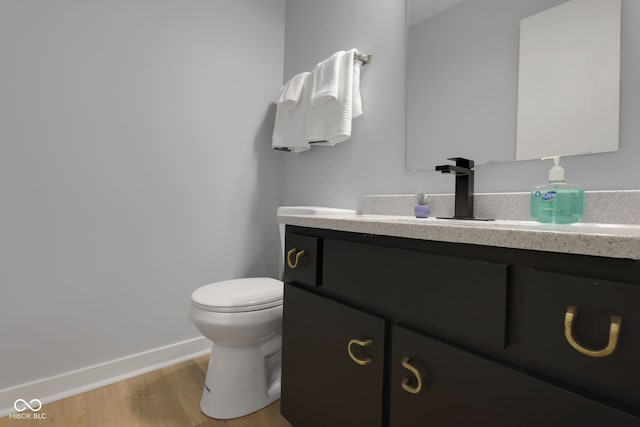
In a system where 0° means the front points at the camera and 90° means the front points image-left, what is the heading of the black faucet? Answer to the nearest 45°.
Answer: approximately 45°

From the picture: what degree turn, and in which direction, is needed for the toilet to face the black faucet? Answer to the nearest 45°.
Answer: approximately 90° to its left

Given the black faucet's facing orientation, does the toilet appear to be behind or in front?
in front

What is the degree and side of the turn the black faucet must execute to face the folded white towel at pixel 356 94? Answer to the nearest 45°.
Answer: approximately 90° to its right
